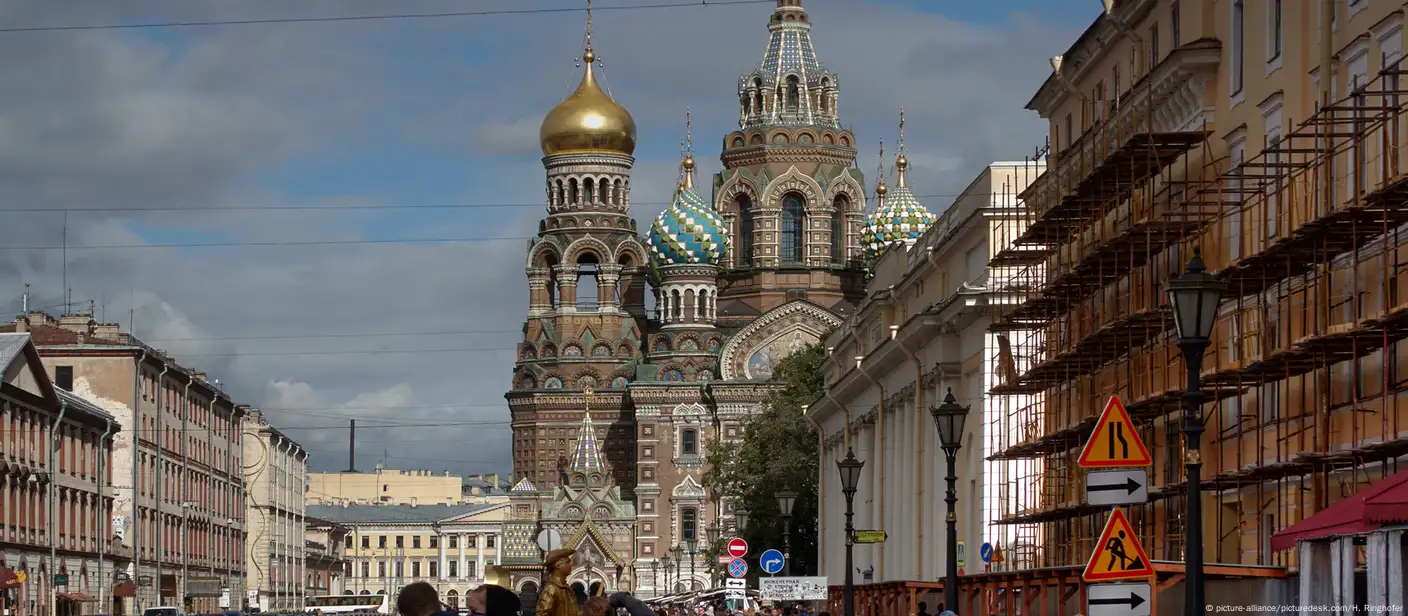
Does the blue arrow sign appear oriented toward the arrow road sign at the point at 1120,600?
yes

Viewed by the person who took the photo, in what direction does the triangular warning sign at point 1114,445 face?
facing the viewer

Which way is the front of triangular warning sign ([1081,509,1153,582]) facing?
toward the camera

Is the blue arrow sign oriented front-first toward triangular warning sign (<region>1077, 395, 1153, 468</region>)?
yes

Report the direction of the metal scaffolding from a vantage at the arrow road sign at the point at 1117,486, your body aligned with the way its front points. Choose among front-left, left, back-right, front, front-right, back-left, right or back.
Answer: back

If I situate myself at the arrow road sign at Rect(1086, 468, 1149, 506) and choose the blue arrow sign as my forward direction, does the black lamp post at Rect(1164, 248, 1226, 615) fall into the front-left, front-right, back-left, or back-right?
back-right

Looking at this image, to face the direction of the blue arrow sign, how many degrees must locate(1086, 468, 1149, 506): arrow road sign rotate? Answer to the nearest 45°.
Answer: approximately 180°

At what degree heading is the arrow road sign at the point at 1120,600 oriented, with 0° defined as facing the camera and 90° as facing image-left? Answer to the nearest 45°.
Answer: approximately 0°

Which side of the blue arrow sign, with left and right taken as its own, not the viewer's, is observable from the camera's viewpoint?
front

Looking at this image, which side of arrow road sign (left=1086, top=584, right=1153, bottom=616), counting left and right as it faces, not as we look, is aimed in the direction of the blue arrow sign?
back
